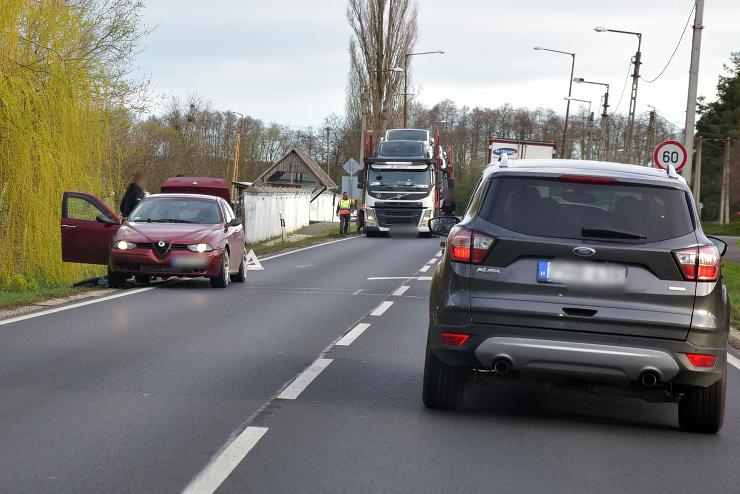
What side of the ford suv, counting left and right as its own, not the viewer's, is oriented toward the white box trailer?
front

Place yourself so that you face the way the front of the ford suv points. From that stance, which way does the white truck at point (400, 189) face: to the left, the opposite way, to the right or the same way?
the opposite way

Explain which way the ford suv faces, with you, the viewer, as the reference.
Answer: facing away from the viewer

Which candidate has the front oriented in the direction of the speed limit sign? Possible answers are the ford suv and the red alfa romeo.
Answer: the ford suv

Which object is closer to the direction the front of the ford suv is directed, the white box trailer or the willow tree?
the white box trailer

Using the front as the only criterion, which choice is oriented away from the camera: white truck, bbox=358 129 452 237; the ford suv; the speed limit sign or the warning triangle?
the ford suv

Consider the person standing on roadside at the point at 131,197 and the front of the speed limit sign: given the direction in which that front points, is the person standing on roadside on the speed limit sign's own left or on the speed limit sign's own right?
on the speed limit sign's own right

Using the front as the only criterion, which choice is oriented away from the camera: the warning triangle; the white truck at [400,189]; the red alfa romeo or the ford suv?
the ford suv

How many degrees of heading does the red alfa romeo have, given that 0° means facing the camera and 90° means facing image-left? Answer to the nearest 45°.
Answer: approximately 0°
